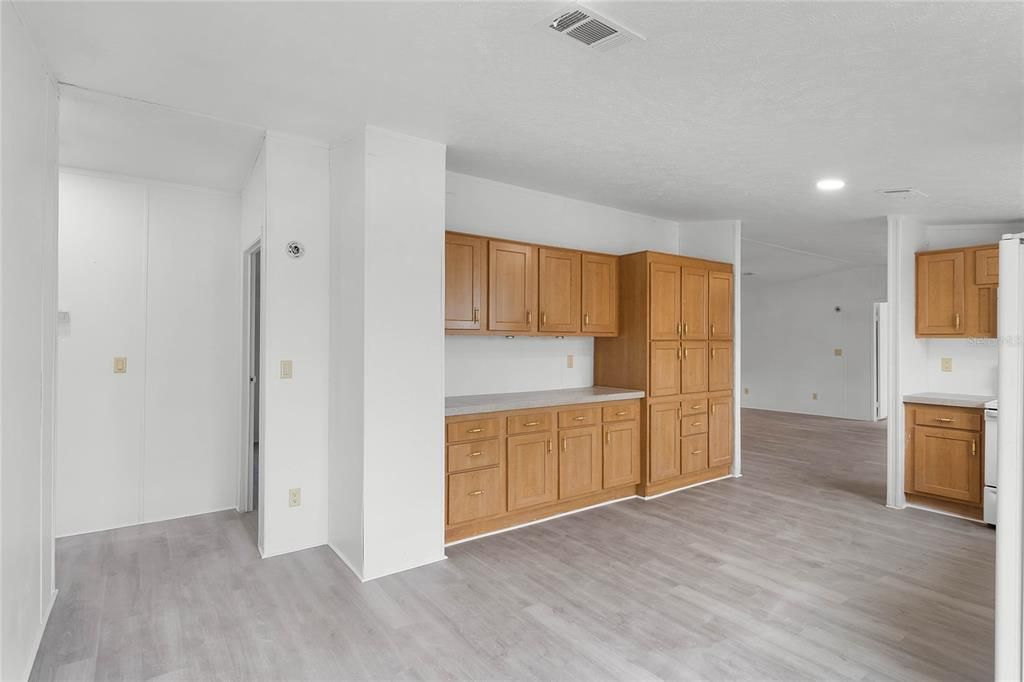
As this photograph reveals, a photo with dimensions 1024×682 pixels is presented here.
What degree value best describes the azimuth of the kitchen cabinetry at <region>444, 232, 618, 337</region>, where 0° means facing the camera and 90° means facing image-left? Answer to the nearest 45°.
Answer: approximately 315°

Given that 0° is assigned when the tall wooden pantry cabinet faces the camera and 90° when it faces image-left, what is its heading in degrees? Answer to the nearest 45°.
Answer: approximately 315°

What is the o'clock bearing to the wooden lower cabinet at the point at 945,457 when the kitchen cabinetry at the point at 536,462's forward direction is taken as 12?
The wooden lower cabinet is roughly at 10 o'clock from the kitchen cabinetry.

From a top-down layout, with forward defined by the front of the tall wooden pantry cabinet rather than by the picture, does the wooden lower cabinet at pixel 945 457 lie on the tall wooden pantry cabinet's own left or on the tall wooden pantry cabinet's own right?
on the tall wooden pantry cabinet's own left
